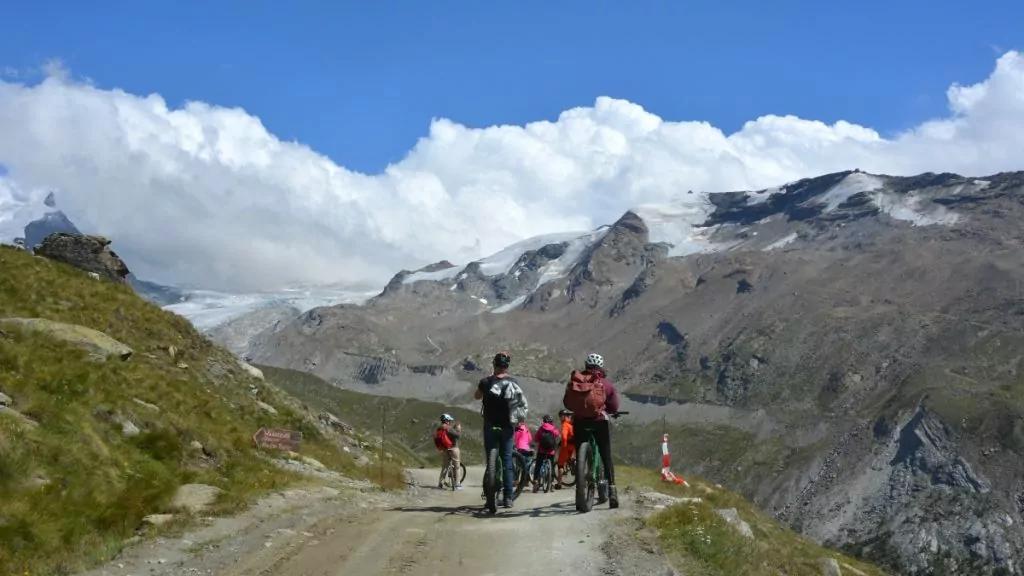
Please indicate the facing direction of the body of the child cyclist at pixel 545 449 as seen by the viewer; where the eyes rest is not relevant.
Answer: away from the camera

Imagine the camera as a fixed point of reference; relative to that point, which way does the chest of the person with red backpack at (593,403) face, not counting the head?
away from the camera

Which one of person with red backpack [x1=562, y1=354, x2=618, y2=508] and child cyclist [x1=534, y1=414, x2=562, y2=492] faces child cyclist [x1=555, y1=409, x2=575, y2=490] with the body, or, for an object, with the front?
the person with red backpack

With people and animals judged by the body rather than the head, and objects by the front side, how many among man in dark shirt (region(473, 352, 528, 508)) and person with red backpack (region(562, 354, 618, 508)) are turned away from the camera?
2

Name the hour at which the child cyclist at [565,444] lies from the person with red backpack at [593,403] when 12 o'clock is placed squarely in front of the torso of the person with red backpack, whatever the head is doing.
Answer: The child cyclist is roughly at 12 o'clock from the person with red backpack.

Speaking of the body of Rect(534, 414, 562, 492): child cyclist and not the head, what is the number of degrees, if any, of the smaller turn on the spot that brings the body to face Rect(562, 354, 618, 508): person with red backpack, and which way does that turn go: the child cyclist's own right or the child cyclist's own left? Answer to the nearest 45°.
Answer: approximately 180°

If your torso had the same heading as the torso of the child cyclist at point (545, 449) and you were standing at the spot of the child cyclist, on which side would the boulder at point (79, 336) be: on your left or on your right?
on your left

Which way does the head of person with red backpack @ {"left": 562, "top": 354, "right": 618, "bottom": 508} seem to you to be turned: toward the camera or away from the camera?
away from the camera

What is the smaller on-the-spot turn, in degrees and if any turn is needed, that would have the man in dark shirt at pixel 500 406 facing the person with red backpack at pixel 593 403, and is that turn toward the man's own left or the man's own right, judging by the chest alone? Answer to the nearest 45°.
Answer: approximately 90° to the man's own right

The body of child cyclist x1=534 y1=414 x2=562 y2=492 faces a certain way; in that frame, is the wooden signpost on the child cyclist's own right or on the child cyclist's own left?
on the child cyclist's own left

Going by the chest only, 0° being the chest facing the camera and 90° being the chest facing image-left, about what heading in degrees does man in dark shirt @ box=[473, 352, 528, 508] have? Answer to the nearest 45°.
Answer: approximately 180°

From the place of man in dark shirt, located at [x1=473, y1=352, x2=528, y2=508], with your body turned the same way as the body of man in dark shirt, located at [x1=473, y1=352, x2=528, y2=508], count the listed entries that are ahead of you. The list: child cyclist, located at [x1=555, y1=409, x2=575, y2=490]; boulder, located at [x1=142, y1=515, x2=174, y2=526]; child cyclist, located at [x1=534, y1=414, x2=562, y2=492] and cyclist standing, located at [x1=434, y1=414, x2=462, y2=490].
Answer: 3
